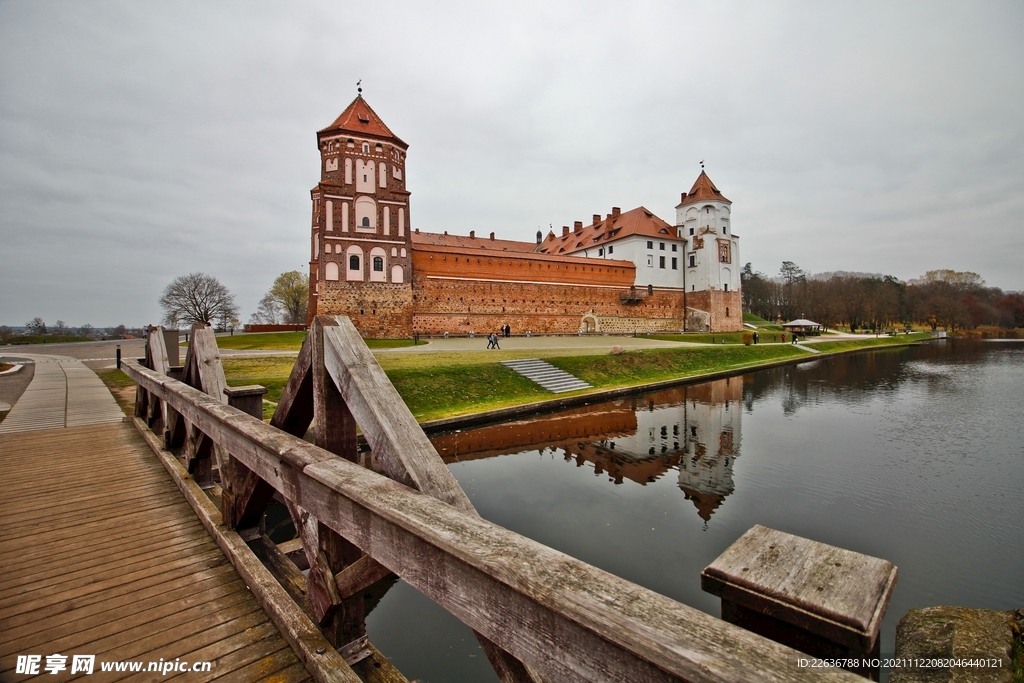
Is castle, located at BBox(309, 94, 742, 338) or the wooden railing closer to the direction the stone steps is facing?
the wooden railing

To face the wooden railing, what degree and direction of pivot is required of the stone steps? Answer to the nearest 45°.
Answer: approximately 45° to its right

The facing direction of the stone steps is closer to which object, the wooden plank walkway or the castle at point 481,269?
the wooden plank walkway

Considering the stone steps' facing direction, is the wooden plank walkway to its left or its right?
on its right

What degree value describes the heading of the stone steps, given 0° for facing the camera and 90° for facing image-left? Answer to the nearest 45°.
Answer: approximately 315°

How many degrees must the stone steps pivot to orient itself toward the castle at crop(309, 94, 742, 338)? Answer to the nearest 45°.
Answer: approximately 135° to its left
